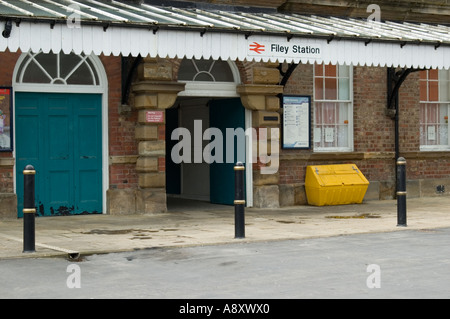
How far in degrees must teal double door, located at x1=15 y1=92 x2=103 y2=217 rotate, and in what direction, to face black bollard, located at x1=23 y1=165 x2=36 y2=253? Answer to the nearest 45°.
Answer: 0° — it already faces it

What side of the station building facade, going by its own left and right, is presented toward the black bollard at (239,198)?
front

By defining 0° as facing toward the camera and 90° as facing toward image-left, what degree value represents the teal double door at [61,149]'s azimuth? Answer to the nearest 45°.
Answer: approximately 0°

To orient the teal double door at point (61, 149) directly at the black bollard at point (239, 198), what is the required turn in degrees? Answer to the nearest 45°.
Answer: approximately 45° to its left

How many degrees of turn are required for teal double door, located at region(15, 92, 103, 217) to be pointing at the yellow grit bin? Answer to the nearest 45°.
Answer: approximately 90° to its left

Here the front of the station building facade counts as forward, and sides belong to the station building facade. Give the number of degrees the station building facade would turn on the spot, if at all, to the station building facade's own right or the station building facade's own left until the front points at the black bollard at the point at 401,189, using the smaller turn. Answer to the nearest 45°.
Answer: approximately 45° to the station building facade's own left

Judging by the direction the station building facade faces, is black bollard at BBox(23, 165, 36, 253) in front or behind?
in front
